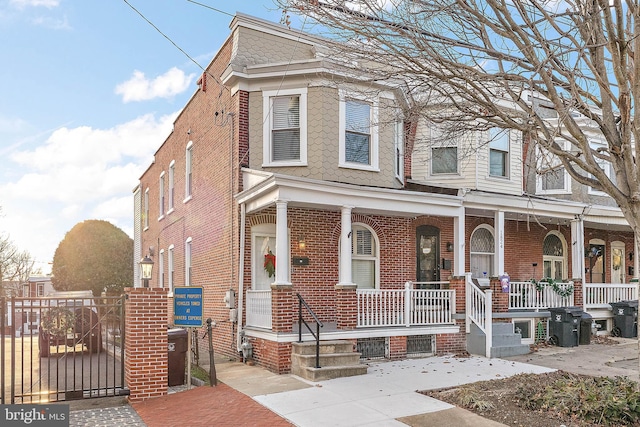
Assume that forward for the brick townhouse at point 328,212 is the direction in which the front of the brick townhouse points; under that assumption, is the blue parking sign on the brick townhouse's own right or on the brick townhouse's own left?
on the brick townhouse's own right

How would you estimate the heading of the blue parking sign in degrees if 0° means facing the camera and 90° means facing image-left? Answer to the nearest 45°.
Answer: approximately 0°

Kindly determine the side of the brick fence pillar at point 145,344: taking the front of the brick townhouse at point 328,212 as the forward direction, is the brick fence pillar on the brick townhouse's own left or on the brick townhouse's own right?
on the brick townhouse's own right

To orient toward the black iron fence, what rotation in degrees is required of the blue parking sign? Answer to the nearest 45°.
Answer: approximately 90° to its right

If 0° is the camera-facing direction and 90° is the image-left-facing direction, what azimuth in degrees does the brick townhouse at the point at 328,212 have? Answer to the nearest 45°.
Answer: approximately 315°
